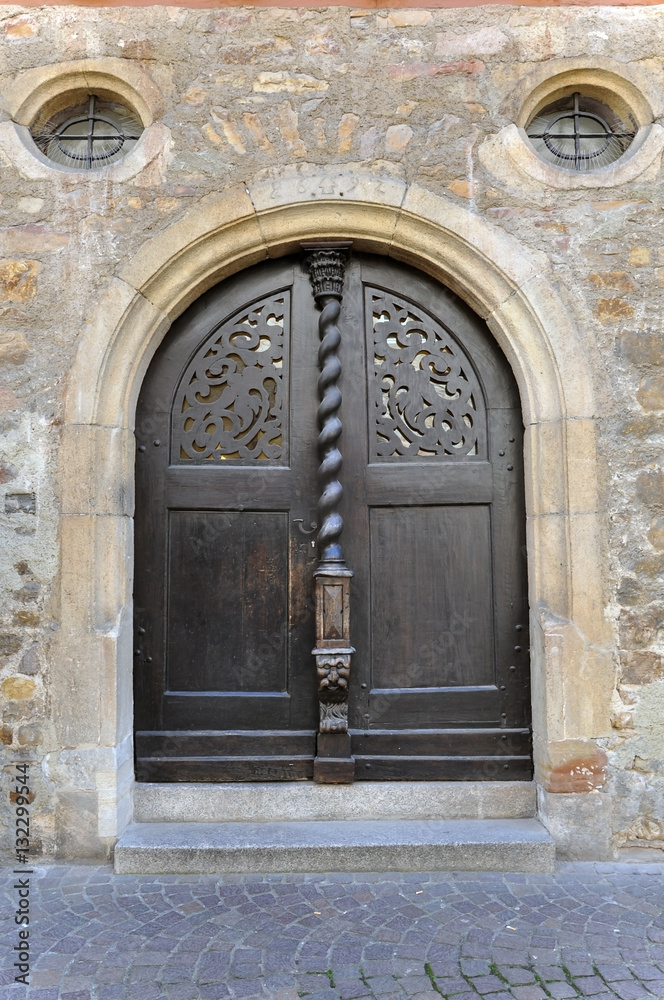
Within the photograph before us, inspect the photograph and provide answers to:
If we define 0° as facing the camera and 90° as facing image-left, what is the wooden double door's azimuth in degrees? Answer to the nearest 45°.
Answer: approximately 0°
